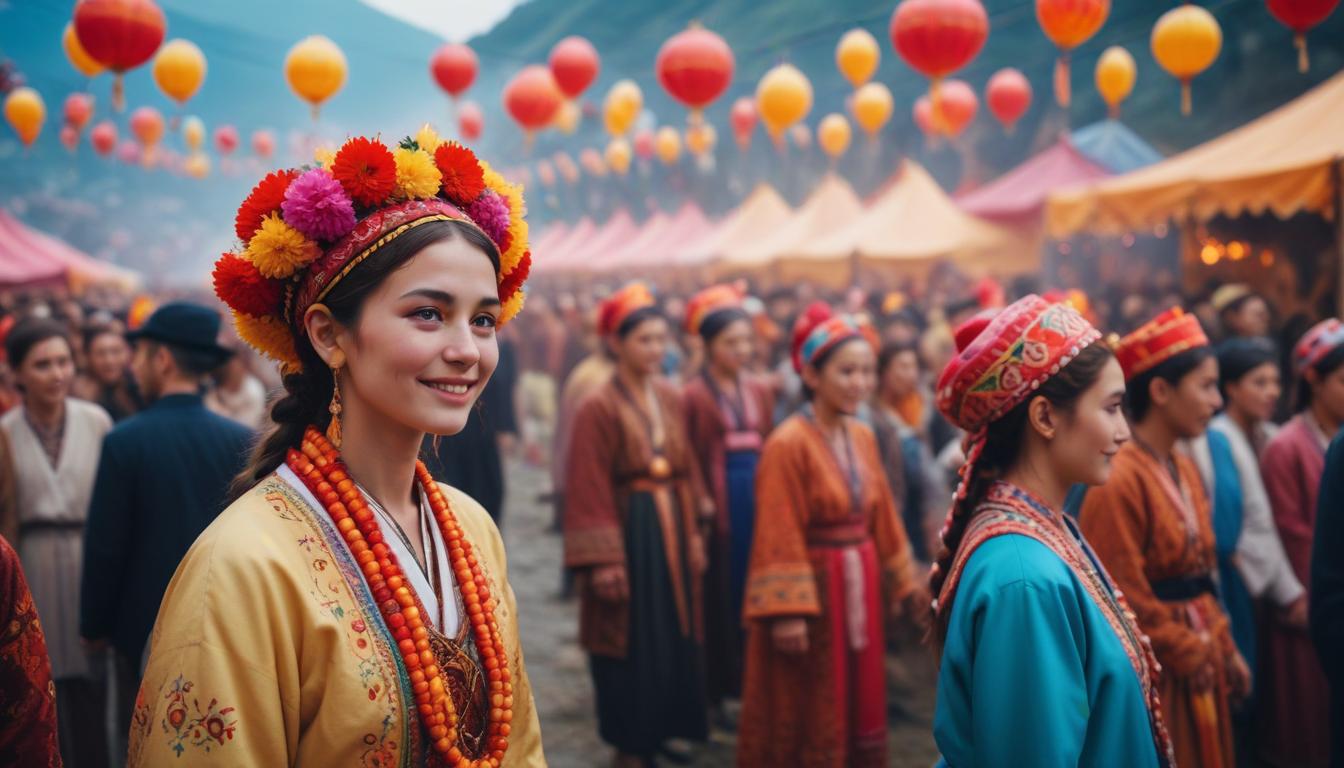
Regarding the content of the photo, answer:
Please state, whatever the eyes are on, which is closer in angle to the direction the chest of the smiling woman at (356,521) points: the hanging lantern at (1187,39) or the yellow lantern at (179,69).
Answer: the hanging lantern

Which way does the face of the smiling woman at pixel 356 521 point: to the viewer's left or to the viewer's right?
to the viewer's right

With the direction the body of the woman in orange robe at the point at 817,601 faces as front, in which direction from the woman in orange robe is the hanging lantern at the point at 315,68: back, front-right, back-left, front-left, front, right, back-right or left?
back

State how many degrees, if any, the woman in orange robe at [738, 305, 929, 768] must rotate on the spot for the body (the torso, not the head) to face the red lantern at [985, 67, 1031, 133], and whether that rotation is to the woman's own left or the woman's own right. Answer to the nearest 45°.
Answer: approximately 135° to the woman's own left

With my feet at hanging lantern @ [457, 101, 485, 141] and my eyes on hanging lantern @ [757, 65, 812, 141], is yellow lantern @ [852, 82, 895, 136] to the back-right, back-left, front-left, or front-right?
front-left

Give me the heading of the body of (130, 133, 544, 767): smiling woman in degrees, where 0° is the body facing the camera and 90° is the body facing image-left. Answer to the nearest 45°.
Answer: approximately 315°

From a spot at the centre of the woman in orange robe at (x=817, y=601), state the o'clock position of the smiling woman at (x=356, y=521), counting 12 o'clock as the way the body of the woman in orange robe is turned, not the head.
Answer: The smiling woman is roughly at 2 o'clock from the woman in orange robe.

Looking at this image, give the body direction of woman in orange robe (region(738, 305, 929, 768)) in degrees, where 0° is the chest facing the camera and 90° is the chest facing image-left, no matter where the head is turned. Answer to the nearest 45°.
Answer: approximately 315°

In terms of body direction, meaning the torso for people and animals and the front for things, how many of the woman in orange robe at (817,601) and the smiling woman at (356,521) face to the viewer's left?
0
